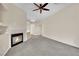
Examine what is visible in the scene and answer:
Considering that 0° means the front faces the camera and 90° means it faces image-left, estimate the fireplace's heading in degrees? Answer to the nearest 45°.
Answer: approximately 315°
